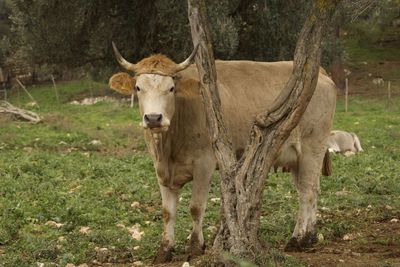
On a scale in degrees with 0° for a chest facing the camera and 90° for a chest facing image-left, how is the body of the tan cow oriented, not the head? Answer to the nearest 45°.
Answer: approximately 45°

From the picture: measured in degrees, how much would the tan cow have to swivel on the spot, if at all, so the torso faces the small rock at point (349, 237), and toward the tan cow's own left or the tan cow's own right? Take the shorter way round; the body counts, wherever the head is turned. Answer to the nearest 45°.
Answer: approximately 135° to the tan cow's own left

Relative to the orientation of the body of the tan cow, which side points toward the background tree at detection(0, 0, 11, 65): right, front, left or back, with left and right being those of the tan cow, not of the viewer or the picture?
right

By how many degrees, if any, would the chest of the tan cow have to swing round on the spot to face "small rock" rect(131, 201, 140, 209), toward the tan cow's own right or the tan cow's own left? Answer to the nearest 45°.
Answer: approximately 90° to the tan cow's own right

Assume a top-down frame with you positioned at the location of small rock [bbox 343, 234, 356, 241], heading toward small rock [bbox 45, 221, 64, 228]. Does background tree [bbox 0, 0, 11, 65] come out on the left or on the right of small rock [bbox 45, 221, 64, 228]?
right

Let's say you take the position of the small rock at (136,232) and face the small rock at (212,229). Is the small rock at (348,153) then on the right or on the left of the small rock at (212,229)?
left
